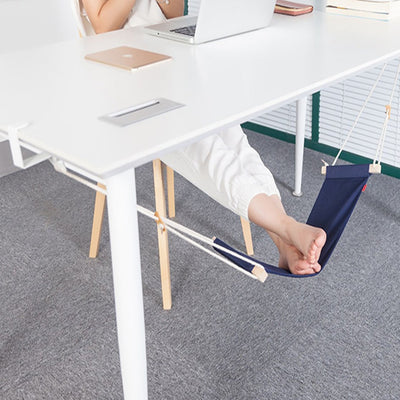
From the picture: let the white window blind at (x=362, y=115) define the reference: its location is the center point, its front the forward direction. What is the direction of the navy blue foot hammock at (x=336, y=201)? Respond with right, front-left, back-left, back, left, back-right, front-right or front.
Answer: front-left

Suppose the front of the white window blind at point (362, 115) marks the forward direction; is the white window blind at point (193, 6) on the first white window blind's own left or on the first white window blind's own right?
on the first white window blind's own right

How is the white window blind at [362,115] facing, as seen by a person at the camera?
facing the viewer and to the left of the viewer

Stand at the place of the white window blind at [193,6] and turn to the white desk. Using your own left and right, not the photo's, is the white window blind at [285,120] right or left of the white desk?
left

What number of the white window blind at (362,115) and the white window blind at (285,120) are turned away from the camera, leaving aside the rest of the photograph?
0

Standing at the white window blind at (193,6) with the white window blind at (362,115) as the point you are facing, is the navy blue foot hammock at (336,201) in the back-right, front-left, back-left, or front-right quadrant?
front-right

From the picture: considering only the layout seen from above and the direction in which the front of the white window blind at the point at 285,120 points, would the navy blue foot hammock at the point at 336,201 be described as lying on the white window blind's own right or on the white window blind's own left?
on the white window blind's own left

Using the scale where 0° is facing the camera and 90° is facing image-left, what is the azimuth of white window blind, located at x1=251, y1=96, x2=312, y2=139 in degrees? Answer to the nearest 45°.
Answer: approximately 45°

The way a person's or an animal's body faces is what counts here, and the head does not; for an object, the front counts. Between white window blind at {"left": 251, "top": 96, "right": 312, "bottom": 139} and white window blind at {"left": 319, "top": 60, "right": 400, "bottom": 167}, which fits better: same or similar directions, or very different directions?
same or similar directions
